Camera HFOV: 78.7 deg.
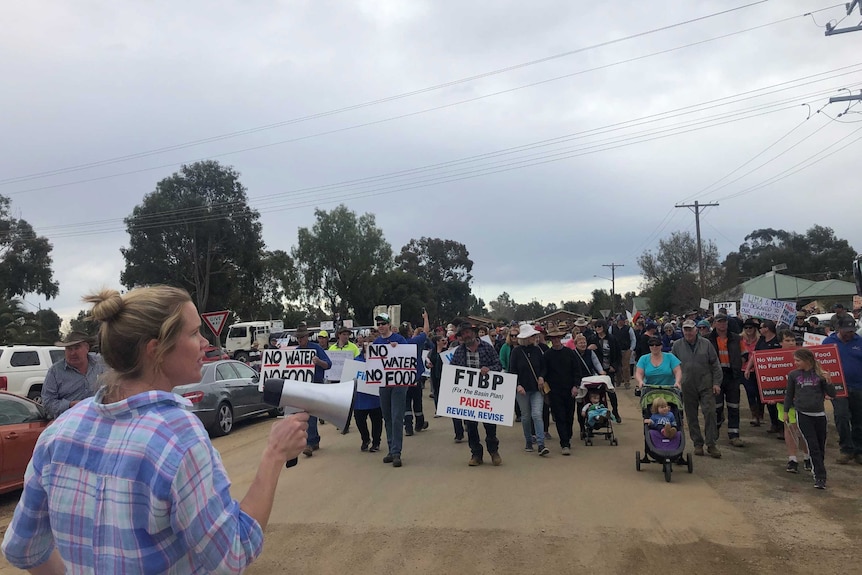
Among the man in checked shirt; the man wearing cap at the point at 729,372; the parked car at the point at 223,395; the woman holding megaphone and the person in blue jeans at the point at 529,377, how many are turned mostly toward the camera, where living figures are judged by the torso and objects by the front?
3

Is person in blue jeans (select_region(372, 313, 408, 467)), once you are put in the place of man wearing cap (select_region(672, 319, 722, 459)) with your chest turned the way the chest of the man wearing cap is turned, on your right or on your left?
on your right

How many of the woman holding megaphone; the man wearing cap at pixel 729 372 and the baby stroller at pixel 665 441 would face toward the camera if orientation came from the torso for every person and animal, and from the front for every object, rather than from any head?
2

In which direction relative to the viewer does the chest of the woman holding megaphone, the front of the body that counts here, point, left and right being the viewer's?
facing away from the viewer and to the right of the viewer

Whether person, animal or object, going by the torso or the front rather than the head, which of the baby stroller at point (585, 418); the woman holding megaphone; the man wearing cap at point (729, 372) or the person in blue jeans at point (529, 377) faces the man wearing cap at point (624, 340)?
the woman holding megaphone
